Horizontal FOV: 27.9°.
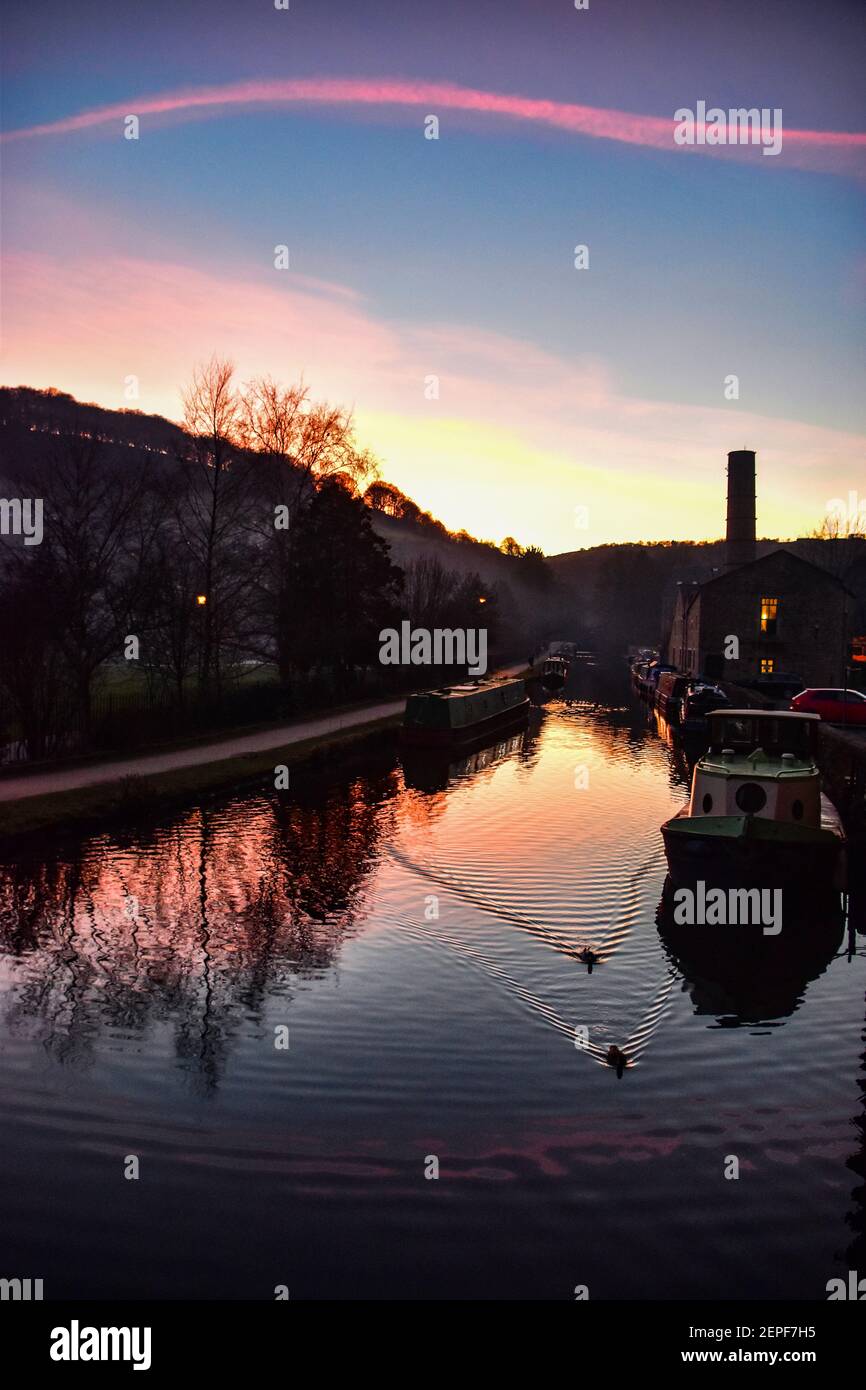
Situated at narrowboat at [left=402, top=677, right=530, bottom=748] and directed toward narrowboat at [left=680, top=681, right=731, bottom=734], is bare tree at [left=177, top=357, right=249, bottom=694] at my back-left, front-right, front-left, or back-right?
back-left

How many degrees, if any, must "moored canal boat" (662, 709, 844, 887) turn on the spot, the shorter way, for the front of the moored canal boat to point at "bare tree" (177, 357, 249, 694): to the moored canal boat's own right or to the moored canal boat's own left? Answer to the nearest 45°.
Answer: approximately 135° to the moored canal boat's own right

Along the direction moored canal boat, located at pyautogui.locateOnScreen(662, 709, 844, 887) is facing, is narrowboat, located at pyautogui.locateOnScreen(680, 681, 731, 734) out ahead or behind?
behind

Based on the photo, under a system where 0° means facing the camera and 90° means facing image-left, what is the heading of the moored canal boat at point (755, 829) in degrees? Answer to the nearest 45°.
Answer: approximately 0°

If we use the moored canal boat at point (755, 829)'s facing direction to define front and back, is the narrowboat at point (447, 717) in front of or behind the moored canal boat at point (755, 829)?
behind

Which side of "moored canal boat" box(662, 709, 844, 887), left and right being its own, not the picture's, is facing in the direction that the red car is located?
back
